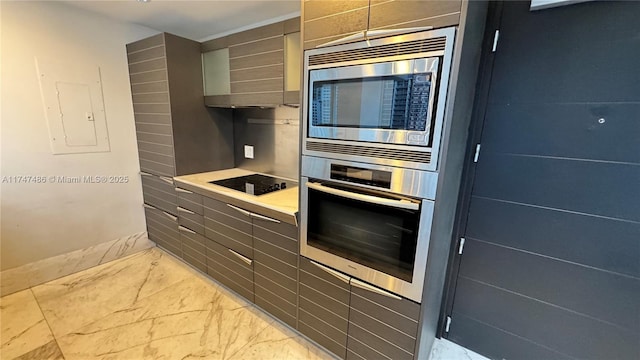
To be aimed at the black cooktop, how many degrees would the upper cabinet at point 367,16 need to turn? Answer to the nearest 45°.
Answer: approximately 90° to its right

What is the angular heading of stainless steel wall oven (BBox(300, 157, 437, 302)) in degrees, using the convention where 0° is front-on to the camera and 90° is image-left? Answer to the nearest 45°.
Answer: approximately 45°

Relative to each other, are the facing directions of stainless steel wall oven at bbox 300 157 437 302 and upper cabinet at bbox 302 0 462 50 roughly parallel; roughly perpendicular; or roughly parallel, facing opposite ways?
roughly parallel

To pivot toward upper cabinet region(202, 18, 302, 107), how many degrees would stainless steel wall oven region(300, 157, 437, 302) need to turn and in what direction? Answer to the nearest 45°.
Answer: approximately 90° to its right

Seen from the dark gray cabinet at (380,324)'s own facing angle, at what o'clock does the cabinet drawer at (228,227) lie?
The cabinet drawer is roughly at 2 o'clock from the dark gray cabinet.

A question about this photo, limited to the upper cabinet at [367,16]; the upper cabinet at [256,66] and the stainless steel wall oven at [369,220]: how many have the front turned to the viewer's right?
0

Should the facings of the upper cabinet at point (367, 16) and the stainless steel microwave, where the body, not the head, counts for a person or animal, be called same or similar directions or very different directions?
same or similar directions

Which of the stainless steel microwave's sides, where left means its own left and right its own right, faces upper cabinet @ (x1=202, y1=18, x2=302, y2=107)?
right

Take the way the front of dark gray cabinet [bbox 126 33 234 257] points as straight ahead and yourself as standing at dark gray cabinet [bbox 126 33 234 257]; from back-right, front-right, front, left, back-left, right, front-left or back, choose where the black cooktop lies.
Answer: left

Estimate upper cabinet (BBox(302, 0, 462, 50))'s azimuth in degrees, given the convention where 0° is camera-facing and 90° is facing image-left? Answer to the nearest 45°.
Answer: approximately 45°

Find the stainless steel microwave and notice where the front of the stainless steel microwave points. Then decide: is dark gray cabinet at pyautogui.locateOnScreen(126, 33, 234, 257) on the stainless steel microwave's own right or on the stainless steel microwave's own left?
on the stainless steel microwave's own right

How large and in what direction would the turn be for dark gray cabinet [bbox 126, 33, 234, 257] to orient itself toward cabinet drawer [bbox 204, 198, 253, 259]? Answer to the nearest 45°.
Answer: approximately 90° to its left

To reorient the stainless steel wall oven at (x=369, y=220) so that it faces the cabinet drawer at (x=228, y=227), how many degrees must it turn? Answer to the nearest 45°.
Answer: approximately 90° to its right
